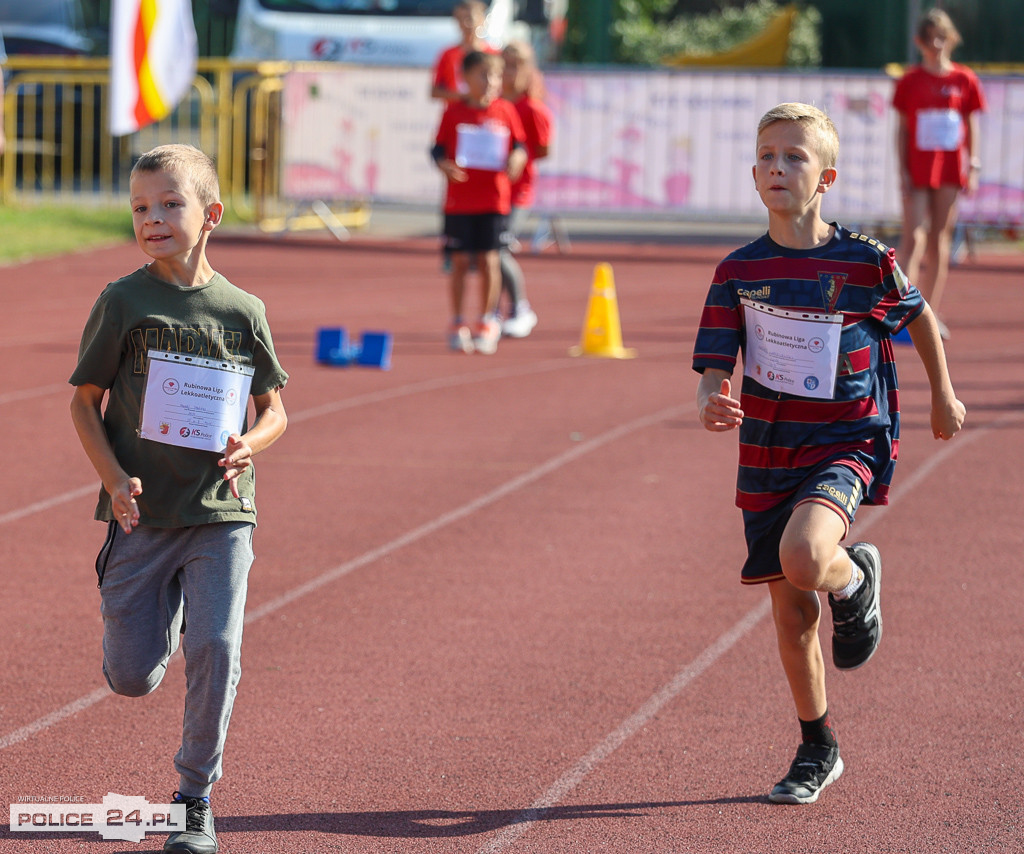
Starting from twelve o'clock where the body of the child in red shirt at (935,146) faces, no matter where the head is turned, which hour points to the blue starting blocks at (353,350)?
The blue starting blocks is roughly at 2 o'clock from the child in red shirt.

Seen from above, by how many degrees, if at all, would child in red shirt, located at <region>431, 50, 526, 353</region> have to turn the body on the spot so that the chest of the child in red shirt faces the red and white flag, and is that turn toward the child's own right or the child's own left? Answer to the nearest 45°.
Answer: approximately 135° to the child's own right

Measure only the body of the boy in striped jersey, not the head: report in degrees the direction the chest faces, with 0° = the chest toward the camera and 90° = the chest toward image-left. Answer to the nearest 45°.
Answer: approximately 45°

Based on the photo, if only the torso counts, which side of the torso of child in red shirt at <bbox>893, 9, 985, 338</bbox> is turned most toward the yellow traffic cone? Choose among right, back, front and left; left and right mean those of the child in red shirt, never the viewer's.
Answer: right

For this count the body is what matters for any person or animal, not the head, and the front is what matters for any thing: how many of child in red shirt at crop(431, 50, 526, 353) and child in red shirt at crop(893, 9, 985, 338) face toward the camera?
2

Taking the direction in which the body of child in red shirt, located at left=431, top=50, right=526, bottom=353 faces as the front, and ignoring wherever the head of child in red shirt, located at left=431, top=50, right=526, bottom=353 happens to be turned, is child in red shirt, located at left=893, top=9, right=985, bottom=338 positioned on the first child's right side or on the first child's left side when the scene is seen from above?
on the first child's left side

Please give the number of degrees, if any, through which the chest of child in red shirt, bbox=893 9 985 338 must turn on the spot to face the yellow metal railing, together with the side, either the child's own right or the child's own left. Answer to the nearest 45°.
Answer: approximately 135° to the child's own right

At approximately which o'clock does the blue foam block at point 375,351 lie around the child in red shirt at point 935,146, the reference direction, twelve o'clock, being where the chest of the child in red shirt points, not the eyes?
The blue foam block is roughly at 2 o'clock from the child in red shirt.

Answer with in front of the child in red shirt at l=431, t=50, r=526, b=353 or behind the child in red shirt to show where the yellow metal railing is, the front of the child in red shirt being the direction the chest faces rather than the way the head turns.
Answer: behind
